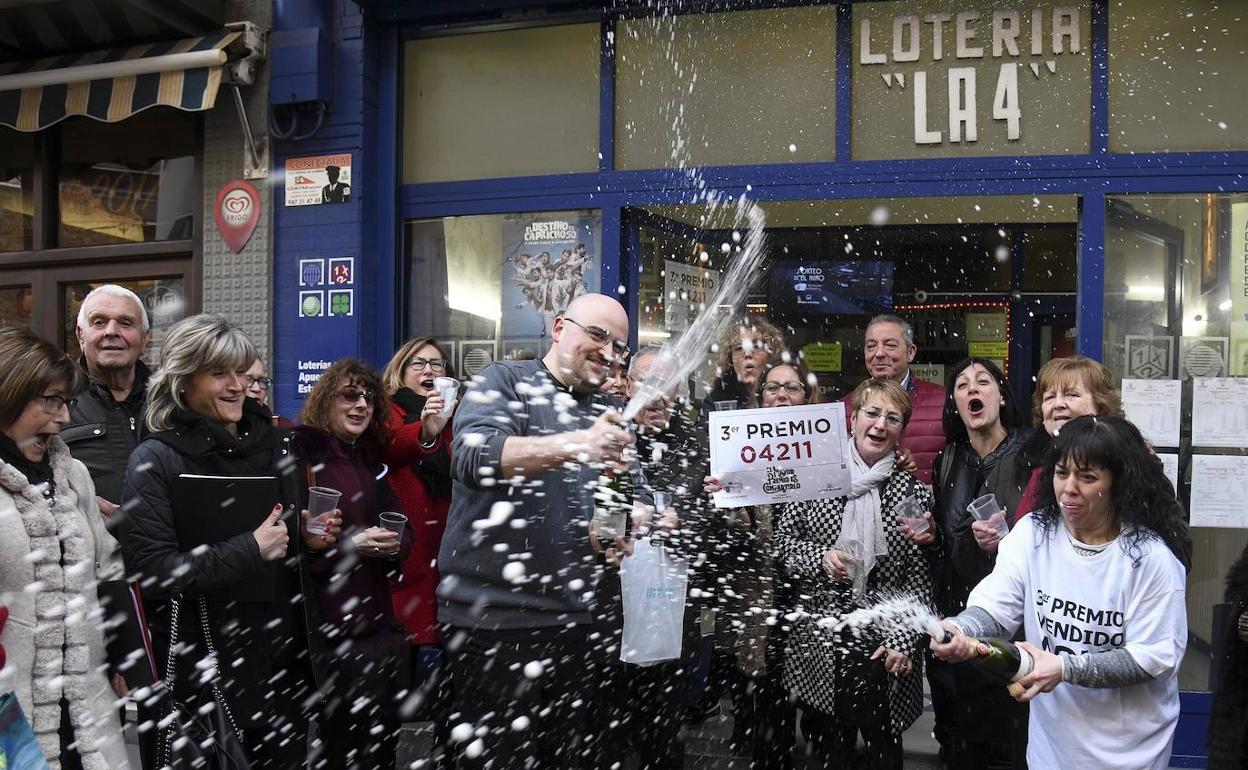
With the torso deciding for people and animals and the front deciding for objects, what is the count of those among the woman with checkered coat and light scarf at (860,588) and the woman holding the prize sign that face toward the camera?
2

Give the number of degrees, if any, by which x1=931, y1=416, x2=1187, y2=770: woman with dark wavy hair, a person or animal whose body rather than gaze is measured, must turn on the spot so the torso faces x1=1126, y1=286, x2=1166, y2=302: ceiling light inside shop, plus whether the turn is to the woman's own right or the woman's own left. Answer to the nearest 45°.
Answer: approximately 135° to the woman's own right

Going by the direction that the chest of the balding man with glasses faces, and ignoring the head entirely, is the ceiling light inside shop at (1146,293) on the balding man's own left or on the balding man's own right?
on the balding man's own left

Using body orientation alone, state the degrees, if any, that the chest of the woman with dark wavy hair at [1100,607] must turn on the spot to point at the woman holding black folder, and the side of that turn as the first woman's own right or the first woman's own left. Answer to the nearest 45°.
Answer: approximately 45° to the first woman's own right

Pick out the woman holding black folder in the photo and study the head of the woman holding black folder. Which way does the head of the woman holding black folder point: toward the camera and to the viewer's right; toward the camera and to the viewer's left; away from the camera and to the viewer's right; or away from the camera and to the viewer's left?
toward the camera and to the viewer's right

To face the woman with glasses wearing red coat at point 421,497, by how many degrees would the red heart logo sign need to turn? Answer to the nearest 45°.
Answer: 0° — it already faces them
